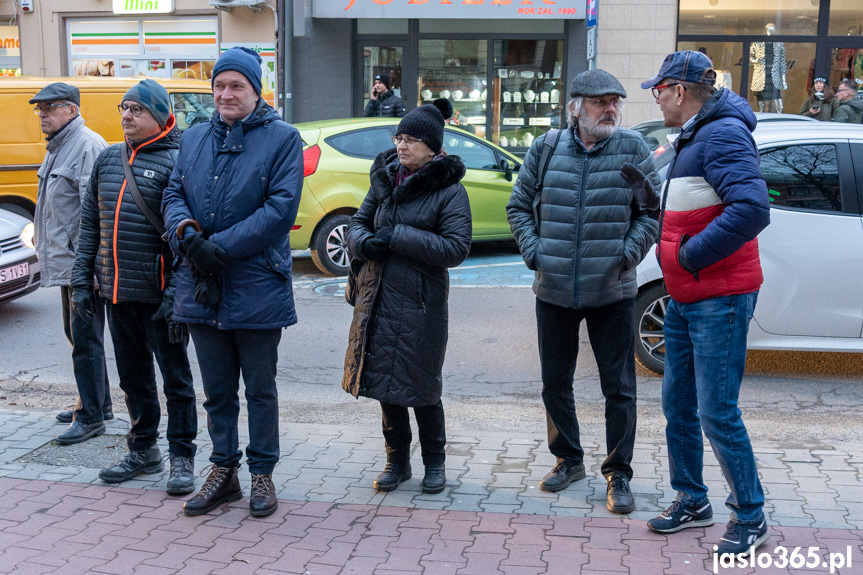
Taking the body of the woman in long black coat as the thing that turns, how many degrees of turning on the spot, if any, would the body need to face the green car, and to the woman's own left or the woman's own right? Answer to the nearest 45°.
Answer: approximately 135° to the woman's own right

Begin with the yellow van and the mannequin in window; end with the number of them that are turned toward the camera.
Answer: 1

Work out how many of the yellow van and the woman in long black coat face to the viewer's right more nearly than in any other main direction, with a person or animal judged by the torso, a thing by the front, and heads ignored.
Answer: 1

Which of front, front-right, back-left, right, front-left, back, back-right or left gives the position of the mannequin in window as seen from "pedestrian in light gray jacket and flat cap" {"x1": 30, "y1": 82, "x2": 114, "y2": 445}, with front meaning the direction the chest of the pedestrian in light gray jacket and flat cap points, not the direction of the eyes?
back

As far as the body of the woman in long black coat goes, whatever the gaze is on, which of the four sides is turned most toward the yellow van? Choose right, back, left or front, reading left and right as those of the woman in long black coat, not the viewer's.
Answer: right

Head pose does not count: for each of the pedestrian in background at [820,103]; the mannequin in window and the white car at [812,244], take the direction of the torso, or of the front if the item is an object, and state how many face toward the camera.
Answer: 2

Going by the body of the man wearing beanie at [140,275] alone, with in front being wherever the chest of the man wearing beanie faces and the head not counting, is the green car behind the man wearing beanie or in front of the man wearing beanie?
behind

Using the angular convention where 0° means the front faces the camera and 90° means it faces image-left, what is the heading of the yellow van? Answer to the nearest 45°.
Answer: approximately 270°
